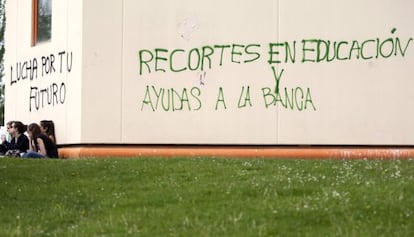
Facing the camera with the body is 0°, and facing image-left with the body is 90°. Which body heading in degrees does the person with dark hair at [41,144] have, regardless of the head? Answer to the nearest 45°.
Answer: approximately 90°

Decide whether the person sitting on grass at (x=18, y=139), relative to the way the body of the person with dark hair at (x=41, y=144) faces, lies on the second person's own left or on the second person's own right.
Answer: on the second person's own right

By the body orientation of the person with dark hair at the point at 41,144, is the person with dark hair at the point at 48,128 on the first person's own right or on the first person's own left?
on the first person's own right

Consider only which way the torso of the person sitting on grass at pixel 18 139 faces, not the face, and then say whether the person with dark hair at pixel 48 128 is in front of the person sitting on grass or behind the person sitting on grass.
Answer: behind

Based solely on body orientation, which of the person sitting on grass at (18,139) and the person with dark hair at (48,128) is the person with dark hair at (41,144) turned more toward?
the person sitting on grass

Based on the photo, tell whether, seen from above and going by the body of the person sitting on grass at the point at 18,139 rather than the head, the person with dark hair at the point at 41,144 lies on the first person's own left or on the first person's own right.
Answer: on the first person's own left
